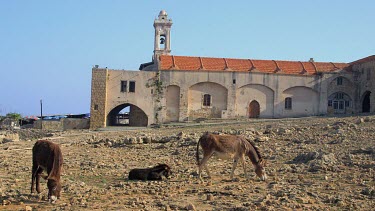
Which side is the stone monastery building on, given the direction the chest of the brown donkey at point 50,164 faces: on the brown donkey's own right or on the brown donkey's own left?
on the brown donkey's own left

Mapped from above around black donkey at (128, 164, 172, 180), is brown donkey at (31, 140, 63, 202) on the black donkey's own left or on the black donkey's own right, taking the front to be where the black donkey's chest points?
on the black donkey's own right

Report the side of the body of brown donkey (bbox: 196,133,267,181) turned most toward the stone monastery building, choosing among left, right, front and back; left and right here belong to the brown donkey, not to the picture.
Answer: left

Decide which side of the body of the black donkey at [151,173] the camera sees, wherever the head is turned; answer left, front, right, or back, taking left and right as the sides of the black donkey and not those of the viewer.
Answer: right

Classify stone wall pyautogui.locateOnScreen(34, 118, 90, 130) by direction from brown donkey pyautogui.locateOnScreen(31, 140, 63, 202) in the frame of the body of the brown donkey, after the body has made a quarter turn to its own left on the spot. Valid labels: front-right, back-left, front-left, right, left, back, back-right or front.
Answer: front-left

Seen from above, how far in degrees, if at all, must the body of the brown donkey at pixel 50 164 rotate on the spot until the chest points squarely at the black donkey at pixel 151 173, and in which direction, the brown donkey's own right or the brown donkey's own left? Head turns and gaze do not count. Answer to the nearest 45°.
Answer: approximately 90° to the brown donkey's own left

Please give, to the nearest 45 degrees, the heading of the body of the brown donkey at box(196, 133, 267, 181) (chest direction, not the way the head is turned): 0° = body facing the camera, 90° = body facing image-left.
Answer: approximately 270°

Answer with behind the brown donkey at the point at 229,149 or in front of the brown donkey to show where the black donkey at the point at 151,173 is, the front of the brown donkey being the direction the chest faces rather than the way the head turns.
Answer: behind
